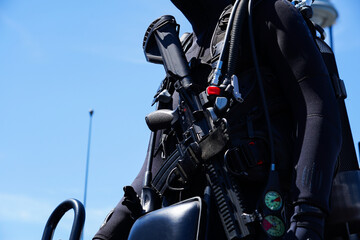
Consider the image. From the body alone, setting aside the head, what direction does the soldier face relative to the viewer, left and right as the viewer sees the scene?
facing the viewer and to the left of the viewer
